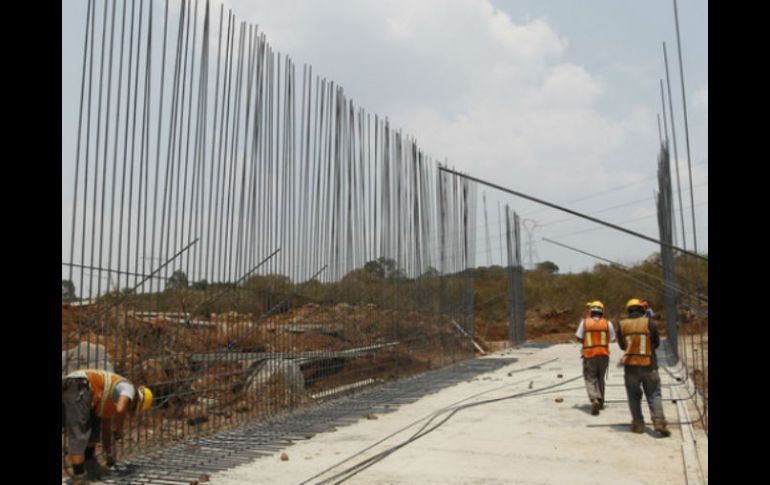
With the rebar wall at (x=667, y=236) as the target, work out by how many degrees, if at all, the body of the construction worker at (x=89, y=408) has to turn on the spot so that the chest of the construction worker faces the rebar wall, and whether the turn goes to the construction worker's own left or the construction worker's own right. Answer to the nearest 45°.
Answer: approximately 45° to the construction worker's own left

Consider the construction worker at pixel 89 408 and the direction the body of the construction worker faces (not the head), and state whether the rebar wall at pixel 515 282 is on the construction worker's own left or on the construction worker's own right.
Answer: on the construction worker's own left

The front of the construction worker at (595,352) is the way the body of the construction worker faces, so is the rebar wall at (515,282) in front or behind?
in front

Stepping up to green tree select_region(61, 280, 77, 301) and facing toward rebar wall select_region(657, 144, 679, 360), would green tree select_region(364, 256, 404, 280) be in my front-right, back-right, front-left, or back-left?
front-left

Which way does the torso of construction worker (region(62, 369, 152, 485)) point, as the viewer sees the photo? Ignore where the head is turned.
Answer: to the viewer's right

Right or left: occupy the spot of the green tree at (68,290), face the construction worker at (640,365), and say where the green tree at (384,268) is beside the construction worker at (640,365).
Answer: left

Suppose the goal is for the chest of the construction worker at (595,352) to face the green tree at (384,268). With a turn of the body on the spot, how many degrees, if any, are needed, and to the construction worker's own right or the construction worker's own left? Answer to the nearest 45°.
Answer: approximately 45° to the construction worker's own left

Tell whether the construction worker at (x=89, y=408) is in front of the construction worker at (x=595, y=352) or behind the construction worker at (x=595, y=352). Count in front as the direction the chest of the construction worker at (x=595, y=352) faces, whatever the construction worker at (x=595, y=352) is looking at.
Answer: behind

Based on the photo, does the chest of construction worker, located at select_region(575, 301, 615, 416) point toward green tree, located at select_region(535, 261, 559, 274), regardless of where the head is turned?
yes

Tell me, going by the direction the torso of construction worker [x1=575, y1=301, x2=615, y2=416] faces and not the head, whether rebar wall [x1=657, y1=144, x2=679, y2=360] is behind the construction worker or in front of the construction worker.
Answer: in front

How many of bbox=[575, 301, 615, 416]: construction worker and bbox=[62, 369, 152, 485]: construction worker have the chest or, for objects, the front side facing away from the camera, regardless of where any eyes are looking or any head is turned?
1

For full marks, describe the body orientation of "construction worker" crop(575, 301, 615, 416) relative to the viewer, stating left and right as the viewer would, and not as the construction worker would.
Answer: facing away from the viewer

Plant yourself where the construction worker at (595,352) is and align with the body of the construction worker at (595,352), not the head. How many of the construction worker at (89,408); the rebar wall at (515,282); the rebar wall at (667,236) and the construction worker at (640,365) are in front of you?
2
